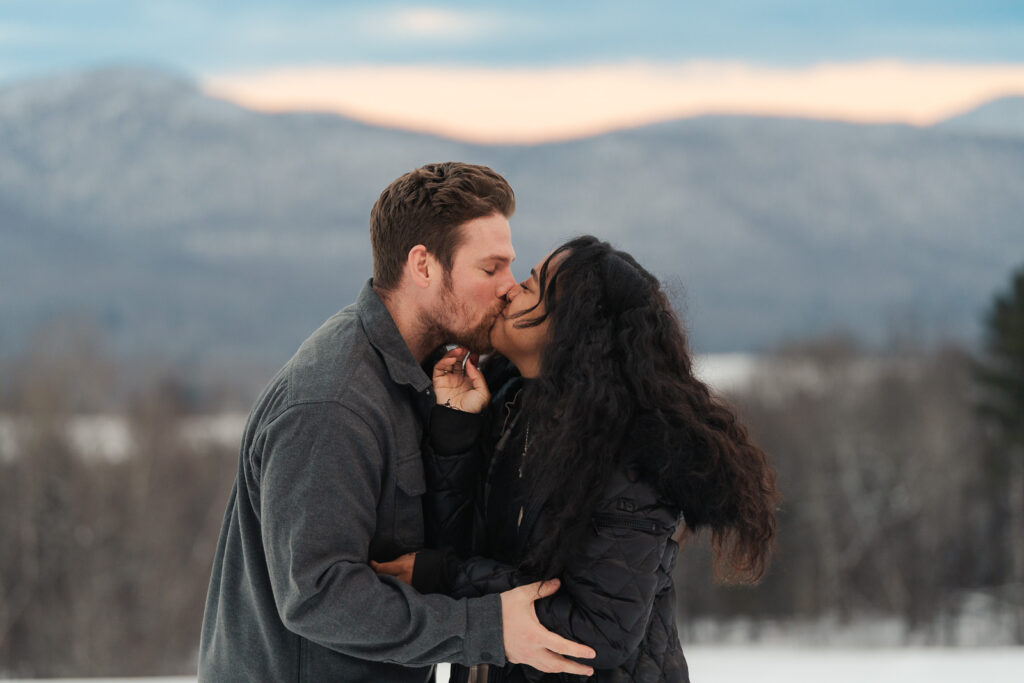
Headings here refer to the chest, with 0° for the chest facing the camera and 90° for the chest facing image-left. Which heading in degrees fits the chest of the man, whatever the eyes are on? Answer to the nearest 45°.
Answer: approximately 270°

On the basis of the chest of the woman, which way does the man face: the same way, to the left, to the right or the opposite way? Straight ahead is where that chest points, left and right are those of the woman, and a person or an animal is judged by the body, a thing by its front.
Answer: the opposite way

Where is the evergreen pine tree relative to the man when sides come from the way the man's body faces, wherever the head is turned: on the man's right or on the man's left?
on the man's left

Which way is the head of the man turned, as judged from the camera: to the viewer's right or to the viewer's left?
to the viewer's right

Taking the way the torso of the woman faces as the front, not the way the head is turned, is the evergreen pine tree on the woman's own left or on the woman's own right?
on the woman's own right

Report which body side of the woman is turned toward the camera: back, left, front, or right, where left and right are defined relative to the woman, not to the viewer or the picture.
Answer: left

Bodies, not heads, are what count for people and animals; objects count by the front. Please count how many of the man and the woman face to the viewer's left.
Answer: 1
